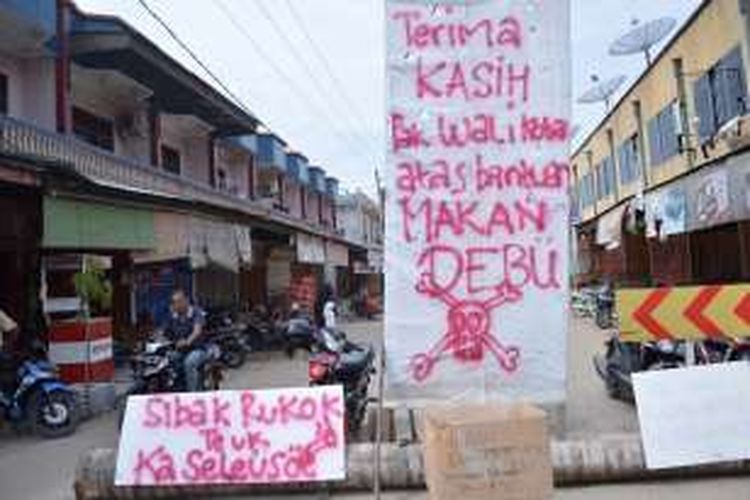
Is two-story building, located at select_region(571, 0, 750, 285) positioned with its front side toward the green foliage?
yes

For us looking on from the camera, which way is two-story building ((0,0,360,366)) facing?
facing the viewer and to the right of the viewer

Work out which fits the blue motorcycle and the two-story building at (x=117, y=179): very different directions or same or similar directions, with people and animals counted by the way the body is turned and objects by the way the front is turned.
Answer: same or similar directions

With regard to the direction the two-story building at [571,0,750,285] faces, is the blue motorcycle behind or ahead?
ahead

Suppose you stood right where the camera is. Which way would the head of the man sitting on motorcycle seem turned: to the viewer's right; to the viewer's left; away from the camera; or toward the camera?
toward the camera

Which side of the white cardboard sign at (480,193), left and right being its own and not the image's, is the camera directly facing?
front

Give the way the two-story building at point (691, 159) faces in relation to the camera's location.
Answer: facing the viewer and to the left of the viewer

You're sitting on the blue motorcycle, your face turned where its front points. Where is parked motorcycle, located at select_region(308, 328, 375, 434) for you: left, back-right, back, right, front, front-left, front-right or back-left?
front

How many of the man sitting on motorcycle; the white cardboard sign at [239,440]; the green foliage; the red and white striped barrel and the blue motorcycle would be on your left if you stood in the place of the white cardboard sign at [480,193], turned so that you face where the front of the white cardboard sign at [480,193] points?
0

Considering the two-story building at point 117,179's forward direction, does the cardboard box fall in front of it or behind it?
in front

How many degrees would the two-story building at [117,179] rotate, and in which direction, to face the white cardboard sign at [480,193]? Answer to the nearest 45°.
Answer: approximately 45° to its right

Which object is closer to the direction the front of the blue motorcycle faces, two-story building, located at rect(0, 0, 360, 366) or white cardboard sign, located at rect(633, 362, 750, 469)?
the white cardboard sign

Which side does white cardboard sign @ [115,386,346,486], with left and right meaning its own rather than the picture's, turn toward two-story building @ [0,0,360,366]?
back

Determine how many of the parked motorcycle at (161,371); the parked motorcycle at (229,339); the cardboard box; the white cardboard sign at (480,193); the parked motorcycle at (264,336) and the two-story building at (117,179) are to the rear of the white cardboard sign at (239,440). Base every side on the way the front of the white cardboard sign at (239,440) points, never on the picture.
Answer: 4
